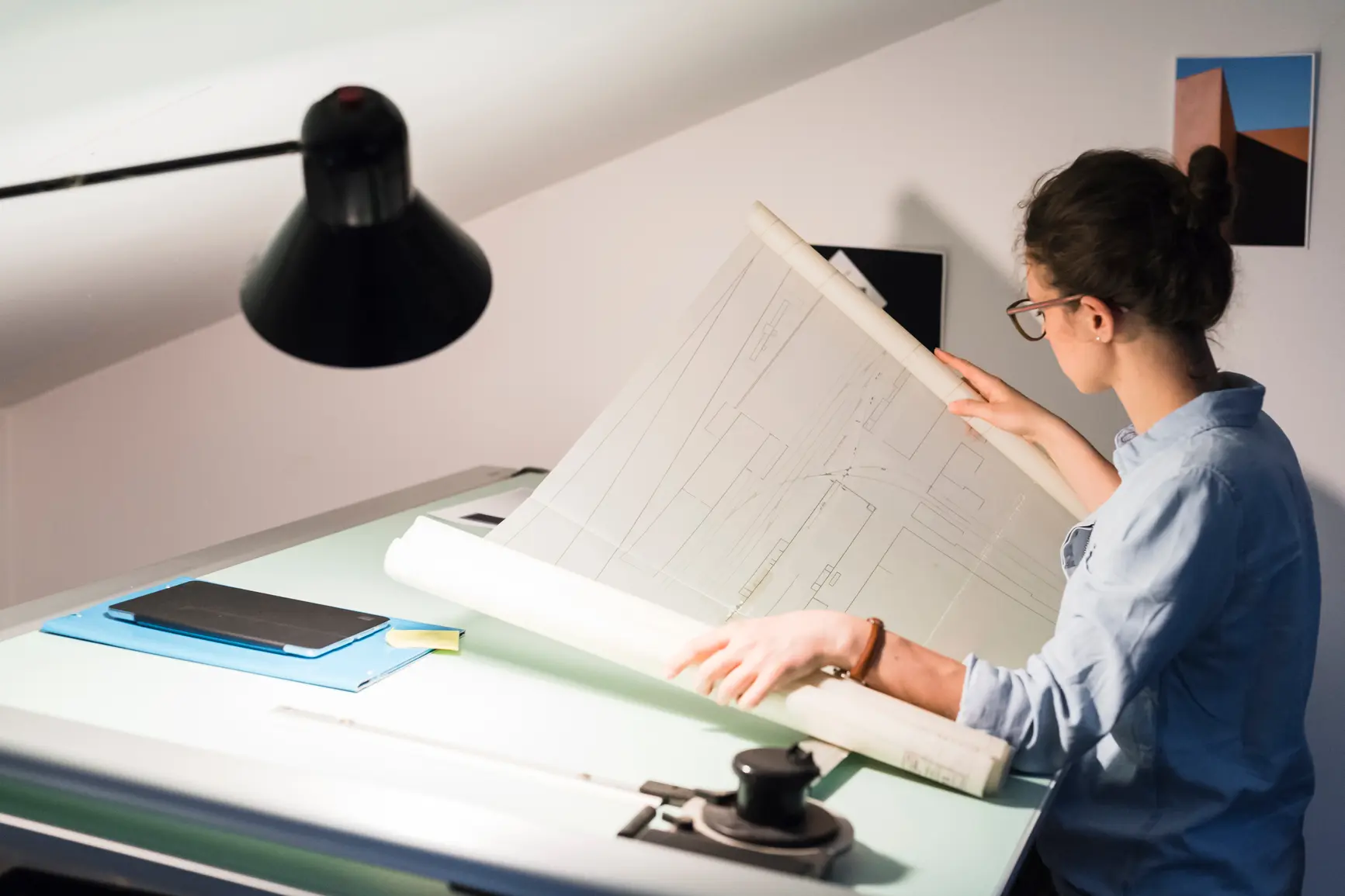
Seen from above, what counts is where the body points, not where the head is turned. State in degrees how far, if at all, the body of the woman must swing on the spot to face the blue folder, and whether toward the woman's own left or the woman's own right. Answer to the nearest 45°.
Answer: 0° — they already face it

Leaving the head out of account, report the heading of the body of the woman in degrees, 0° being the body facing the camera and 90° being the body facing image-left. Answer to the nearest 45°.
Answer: approximately 90°

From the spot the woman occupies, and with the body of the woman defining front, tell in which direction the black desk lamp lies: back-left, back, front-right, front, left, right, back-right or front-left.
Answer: front-left

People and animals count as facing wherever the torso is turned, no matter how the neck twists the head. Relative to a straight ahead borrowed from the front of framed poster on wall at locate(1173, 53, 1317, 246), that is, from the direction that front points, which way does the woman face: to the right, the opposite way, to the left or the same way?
to the right

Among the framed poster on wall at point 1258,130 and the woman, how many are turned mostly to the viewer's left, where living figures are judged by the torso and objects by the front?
1

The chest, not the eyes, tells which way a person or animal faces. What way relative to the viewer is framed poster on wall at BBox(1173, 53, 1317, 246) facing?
toward the camera

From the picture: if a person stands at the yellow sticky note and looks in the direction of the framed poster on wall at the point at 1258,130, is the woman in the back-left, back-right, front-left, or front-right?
front-right

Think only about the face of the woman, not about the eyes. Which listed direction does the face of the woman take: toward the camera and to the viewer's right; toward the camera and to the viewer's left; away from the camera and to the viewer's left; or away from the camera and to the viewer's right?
away from the camera and to the viewer's left

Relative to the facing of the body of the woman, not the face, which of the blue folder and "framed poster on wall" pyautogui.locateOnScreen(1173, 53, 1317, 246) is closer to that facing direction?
the blue folder

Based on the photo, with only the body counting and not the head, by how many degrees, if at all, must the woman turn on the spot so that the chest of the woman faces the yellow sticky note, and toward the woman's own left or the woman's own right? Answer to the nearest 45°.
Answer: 0° — they already face it

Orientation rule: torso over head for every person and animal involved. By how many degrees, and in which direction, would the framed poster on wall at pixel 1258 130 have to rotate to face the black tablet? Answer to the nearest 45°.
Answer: approximately 45° to its right

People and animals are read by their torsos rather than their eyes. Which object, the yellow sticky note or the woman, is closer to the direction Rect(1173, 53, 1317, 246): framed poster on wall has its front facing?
the woman

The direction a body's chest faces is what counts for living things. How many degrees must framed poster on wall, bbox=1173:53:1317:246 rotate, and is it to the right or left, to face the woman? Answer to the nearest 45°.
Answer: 0° — it already faces them

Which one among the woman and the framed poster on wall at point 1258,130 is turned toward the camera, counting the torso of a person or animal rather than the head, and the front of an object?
the framed poster on wall

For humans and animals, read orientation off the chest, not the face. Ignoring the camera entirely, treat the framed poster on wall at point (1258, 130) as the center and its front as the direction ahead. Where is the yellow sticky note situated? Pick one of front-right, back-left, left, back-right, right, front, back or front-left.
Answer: front-right

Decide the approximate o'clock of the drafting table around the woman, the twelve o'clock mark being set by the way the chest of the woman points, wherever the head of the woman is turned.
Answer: The drafting table is roughly at 11 o'clock from the woman.

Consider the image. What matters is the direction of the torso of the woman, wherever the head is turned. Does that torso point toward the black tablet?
yes
